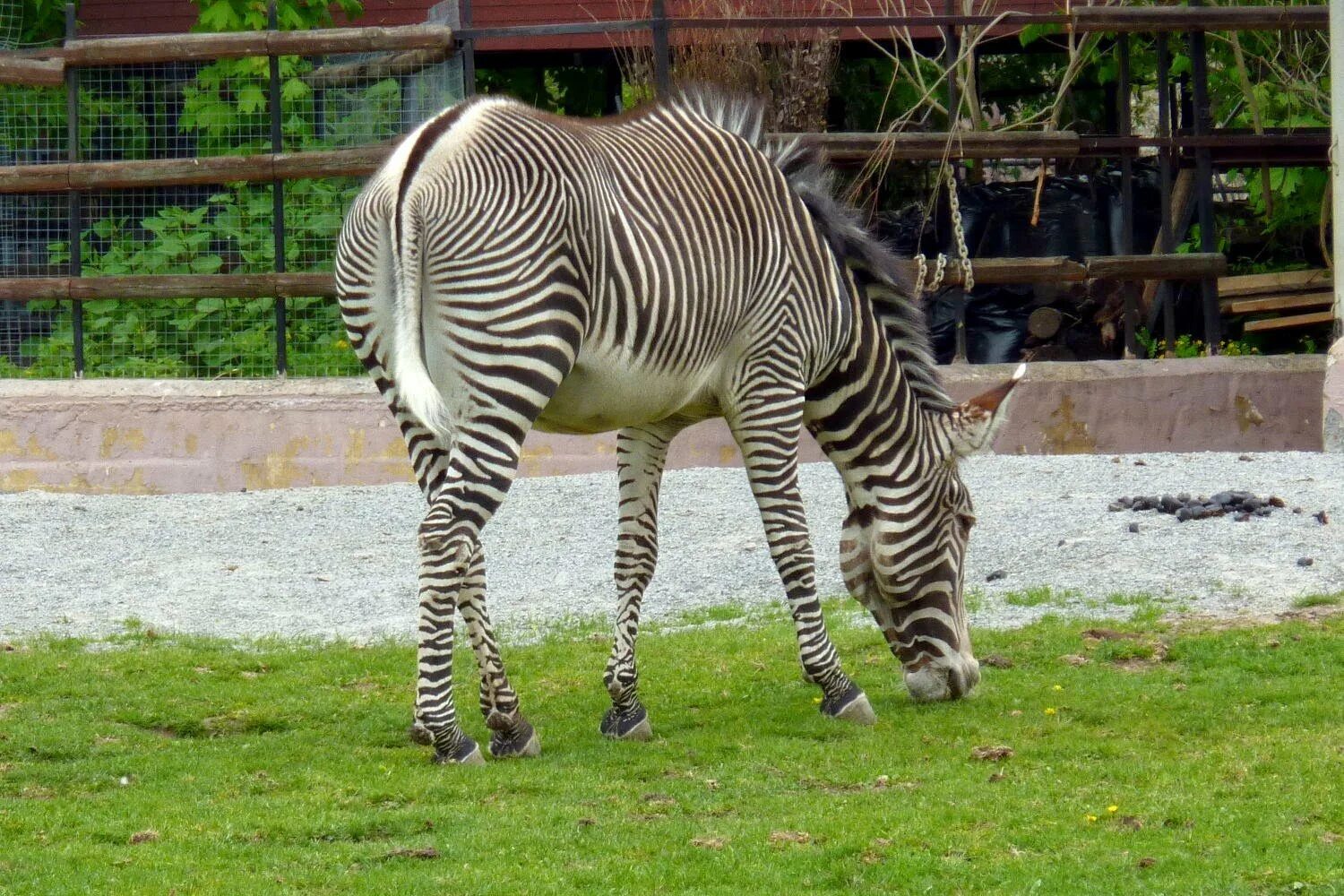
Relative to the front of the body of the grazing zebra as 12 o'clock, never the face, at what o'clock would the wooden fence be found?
The wooden fence is roughly at 10 o'clock from the grazing zebra.

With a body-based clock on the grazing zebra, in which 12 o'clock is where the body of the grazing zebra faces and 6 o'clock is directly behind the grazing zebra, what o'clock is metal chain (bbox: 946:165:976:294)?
The metal chain is roughly at 11 o'clock from the grazing zebra.

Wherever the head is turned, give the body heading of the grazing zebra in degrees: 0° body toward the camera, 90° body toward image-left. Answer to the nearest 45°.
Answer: approximately 225°

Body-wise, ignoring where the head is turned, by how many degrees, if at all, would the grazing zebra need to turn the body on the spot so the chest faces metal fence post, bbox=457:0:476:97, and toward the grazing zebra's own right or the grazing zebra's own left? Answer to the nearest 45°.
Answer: approximately 45° to the grazing zebra's own left

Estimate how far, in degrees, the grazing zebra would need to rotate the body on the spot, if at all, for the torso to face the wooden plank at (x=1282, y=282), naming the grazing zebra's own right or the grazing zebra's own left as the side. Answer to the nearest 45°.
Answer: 0° — it already faces it
